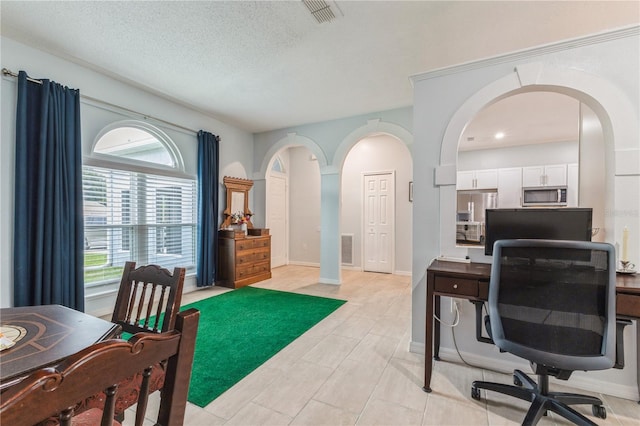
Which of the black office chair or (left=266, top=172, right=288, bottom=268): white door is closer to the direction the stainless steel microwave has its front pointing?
the black office chair

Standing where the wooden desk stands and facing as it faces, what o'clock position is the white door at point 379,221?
The white door is roughly at 5 o'clock from the wooden desk.

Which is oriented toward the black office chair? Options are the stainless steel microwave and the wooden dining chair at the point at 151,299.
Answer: the stainless steel microwave

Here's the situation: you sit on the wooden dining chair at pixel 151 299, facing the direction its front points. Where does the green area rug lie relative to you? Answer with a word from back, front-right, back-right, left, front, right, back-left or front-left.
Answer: back

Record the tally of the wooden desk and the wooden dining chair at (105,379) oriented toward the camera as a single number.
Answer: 1

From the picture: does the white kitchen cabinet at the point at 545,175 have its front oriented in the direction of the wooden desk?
yes

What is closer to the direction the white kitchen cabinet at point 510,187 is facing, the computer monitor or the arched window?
the computer monitor

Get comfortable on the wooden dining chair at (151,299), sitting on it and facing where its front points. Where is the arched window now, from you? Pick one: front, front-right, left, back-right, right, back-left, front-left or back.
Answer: back-right

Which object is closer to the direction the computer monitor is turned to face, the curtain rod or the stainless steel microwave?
the curtain rod

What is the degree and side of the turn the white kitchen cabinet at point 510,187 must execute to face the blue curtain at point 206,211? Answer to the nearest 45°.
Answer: approximately 45° to its right

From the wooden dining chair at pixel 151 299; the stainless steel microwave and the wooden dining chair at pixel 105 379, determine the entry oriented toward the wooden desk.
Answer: the stainless steel microwave

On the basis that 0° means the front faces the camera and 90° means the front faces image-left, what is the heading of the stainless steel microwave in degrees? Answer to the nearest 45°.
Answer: approximately 0°
